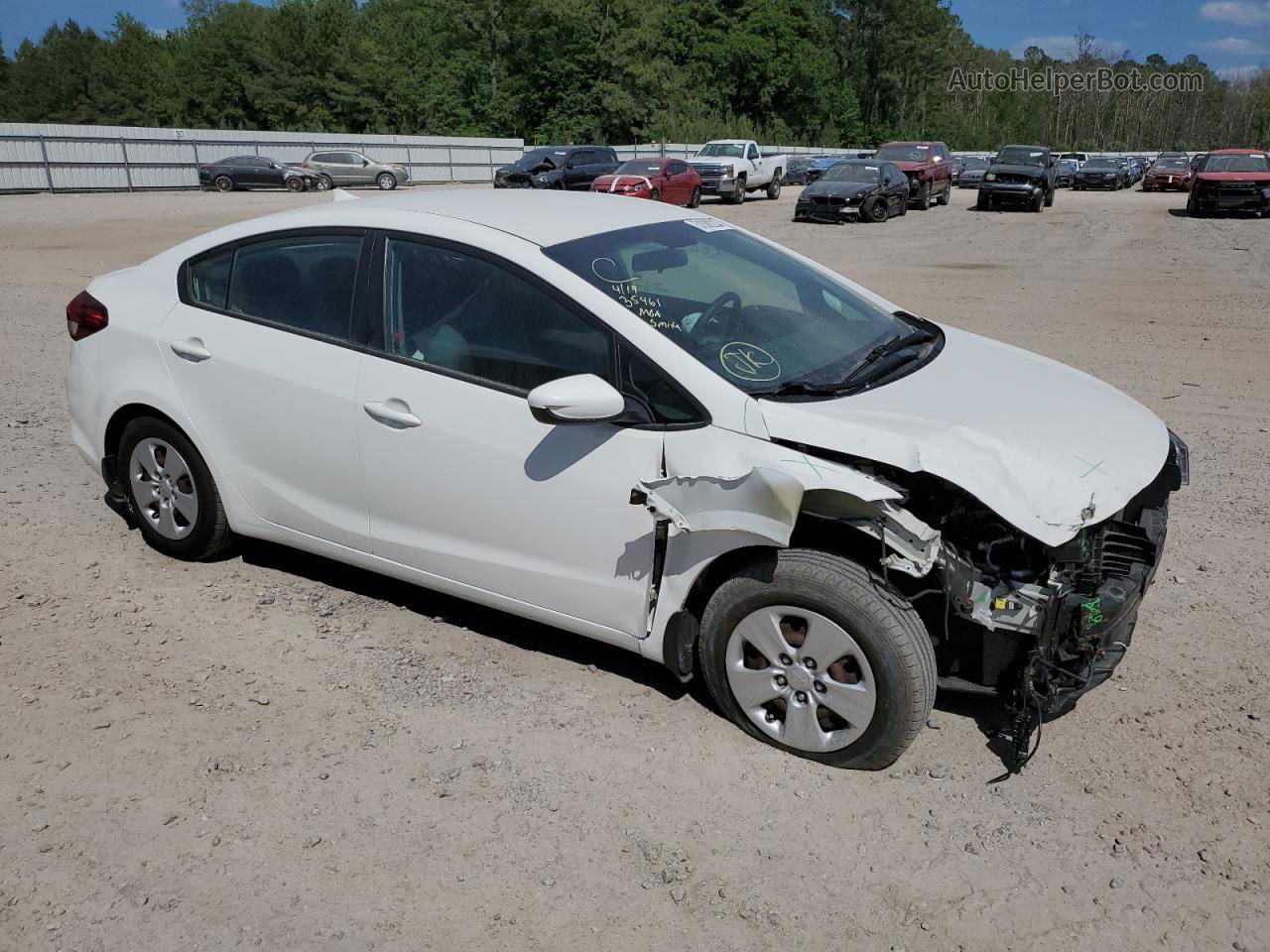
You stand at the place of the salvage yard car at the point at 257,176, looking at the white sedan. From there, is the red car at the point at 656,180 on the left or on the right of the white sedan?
left

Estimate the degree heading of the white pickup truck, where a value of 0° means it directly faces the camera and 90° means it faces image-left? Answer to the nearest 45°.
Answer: approximately 45°

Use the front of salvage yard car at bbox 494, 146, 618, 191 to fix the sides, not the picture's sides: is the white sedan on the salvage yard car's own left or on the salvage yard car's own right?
on the salvage yard car's own left

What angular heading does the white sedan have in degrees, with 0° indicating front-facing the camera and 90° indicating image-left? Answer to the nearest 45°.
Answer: approximately 315°

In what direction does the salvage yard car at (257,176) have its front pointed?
to the viewer's right

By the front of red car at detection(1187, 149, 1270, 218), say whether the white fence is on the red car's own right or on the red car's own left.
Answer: on the red car's own right

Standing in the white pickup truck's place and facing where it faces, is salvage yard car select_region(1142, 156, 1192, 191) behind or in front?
behind

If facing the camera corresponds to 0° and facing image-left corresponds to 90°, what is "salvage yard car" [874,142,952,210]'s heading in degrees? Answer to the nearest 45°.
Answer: approximately 45°

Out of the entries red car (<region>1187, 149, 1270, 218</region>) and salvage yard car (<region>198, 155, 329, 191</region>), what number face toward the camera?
1

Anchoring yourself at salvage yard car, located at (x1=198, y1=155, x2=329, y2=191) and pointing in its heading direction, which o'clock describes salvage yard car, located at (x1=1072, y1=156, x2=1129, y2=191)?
salvage yard car, located at (x1=1072, y1=156, x2=1129, y2=191) is roughly at 12 o'clock from salvage yard car, located at (x1=198, y1=155, x2=329, y2=191).

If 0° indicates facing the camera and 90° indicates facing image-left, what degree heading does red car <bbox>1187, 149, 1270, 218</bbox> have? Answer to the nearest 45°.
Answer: approximately 0°
